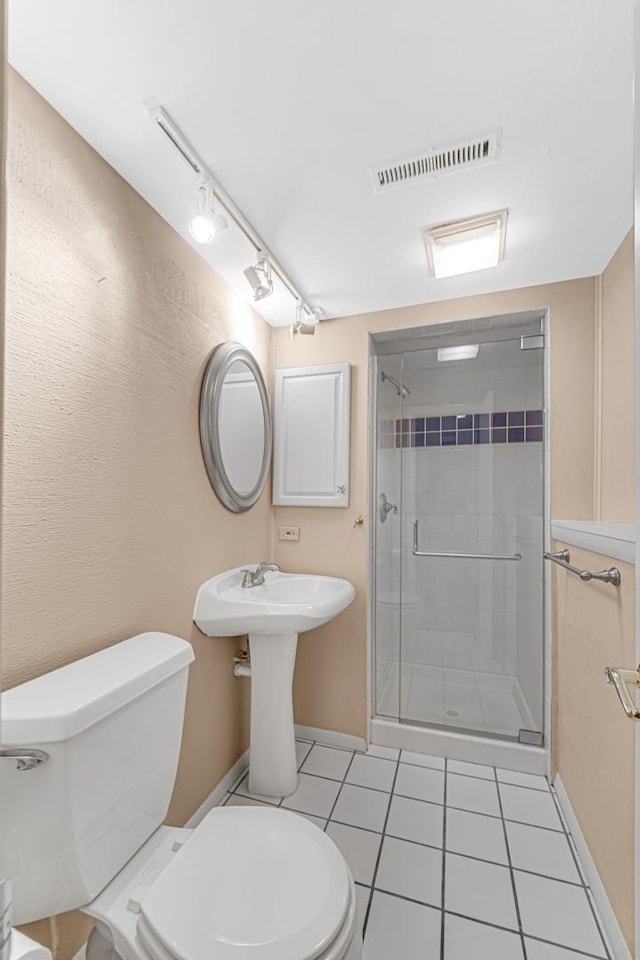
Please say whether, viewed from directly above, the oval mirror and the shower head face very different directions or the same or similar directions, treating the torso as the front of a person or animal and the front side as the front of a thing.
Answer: same or similar directions

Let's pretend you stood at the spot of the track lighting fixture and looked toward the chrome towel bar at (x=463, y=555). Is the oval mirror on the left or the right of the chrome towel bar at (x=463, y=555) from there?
left

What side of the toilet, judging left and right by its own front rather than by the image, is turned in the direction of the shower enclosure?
left

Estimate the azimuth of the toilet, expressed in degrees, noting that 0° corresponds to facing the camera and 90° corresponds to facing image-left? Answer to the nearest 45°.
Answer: approximately 315°

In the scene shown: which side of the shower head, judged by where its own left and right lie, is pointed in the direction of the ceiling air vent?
right

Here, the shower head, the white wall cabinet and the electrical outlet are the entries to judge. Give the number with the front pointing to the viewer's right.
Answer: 1

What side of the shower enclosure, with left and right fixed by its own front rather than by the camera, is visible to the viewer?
front

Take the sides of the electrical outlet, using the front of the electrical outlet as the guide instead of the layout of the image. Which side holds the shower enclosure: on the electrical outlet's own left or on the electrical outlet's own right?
on the electrical outlet's own left

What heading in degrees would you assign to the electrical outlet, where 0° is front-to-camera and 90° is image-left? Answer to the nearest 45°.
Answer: approximately 0°

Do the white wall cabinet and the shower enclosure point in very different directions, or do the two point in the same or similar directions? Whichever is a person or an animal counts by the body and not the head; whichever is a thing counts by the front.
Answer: same or similar directions

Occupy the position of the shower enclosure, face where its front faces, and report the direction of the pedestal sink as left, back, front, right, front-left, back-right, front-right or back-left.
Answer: front-right

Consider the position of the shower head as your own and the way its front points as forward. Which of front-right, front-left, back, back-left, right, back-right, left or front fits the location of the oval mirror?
back-right

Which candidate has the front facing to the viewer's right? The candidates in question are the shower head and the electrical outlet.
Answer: the shower head

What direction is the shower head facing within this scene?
to the viewer's right

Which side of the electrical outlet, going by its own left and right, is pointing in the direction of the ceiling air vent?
front

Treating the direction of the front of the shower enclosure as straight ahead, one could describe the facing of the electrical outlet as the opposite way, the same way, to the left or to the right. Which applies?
the same way
